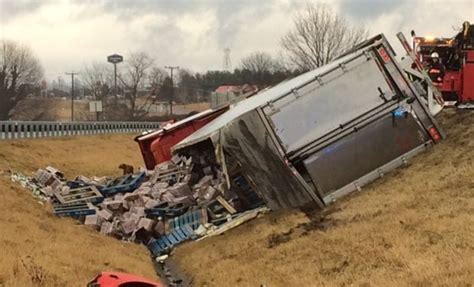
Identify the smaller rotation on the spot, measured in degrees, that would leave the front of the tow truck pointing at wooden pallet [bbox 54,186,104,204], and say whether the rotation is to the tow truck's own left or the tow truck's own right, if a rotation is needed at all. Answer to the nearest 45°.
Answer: approximately 180°

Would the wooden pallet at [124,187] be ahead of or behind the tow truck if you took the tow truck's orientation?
behind

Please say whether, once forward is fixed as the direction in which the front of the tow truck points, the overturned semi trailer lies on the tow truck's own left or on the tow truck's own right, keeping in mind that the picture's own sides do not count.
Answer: on the tow truck's own right

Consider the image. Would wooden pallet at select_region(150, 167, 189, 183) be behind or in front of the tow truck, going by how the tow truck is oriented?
behind

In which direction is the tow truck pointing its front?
to the viewer's right

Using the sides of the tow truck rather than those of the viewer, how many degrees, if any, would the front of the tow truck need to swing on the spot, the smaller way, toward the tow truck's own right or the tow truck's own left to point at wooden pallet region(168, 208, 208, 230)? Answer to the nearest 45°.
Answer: approximately 135° to the tow truck's own right
